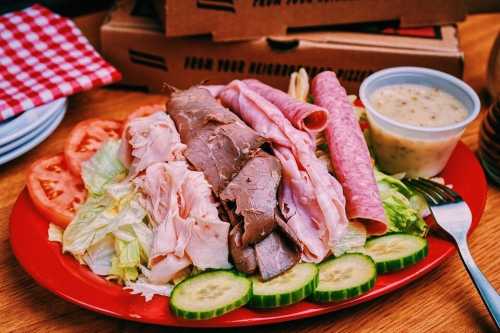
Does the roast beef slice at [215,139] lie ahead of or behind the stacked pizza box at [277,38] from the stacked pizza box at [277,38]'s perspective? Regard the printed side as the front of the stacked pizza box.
ahead

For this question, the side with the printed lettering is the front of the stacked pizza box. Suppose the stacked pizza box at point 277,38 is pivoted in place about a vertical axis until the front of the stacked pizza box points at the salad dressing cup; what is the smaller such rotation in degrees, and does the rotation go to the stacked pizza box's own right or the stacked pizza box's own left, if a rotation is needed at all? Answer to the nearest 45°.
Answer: approximately 45° to the stacked pizza box's own left

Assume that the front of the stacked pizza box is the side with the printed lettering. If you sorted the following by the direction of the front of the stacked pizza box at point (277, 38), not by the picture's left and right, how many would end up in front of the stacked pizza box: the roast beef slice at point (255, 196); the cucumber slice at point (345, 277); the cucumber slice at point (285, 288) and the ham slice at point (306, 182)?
4

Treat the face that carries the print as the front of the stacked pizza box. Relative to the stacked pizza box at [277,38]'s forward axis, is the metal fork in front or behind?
in front

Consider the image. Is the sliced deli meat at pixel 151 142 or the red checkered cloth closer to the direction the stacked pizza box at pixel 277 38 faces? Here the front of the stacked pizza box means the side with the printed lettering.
the sliced deli meat

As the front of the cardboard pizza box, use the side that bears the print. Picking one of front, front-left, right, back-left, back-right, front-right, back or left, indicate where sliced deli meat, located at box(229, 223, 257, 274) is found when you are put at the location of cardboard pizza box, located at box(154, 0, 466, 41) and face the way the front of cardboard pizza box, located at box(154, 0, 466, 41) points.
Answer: front

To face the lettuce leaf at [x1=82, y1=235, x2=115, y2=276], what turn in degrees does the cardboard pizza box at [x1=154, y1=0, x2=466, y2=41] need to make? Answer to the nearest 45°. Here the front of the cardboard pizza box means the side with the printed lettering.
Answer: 0° — it already faces it

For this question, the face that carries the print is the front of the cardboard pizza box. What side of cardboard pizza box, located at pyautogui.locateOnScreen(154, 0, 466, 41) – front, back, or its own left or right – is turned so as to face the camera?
front

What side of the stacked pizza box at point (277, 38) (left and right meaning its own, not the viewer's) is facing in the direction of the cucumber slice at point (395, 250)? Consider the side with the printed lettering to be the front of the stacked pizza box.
front

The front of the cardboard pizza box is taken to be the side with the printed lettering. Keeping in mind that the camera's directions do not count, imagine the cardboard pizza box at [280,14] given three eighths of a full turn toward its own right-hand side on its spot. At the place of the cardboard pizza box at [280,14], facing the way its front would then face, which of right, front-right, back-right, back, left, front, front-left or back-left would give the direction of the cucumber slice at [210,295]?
back-left

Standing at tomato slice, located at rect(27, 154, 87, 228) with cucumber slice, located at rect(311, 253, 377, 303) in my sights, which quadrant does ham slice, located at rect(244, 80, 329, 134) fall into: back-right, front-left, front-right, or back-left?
front-left

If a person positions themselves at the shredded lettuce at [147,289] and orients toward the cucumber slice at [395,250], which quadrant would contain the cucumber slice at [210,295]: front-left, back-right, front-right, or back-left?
front-right

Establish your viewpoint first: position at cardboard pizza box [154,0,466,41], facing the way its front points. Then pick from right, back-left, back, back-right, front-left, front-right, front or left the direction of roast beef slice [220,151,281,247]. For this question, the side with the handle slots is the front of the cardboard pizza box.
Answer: front

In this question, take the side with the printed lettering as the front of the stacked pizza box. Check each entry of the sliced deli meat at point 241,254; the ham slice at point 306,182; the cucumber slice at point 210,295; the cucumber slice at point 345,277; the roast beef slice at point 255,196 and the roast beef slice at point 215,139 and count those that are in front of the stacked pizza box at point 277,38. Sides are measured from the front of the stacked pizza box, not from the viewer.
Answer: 6

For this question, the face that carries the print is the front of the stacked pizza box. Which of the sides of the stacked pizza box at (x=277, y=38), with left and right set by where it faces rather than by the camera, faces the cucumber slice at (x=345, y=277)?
front

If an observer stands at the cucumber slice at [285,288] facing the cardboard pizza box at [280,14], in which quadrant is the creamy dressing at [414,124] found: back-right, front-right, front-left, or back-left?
front-right

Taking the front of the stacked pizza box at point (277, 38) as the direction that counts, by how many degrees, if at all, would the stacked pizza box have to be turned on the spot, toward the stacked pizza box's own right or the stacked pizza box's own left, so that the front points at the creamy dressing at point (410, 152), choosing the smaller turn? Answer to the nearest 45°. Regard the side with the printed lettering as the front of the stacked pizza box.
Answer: approximately 45° to the stacked pizza box's own left

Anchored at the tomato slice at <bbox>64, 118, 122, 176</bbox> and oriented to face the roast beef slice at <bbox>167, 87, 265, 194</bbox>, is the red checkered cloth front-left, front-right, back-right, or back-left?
back-left

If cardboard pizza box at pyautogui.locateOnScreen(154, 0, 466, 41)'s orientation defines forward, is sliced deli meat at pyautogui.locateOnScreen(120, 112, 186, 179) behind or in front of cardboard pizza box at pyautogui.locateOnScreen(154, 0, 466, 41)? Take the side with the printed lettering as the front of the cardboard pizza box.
in front

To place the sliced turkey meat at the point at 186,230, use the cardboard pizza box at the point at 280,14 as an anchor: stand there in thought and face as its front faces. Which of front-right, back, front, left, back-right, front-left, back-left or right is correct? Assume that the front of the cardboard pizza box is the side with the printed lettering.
front
